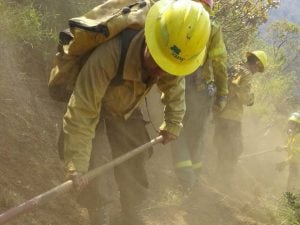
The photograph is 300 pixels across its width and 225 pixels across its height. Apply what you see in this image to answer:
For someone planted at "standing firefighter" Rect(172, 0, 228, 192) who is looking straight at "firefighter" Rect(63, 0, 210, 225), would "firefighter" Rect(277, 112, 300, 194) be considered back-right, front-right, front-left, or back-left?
back-left

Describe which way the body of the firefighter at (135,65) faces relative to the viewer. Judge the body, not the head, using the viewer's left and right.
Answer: facing the viewer and to the right of the viewer

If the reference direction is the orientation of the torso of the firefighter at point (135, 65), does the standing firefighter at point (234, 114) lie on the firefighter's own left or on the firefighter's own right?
on the firefighter's own left

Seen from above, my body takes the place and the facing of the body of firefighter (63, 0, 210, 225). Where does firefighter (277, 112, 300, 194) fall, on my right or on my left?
on my left

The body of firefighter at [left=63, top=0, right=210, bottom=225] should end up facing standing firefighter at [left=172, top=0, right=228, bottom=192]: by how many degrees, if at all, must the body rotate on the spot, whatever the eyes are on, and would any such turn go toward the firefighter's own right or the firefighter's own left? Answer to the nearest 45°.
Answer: approximately 135° to the firefighter's own left
